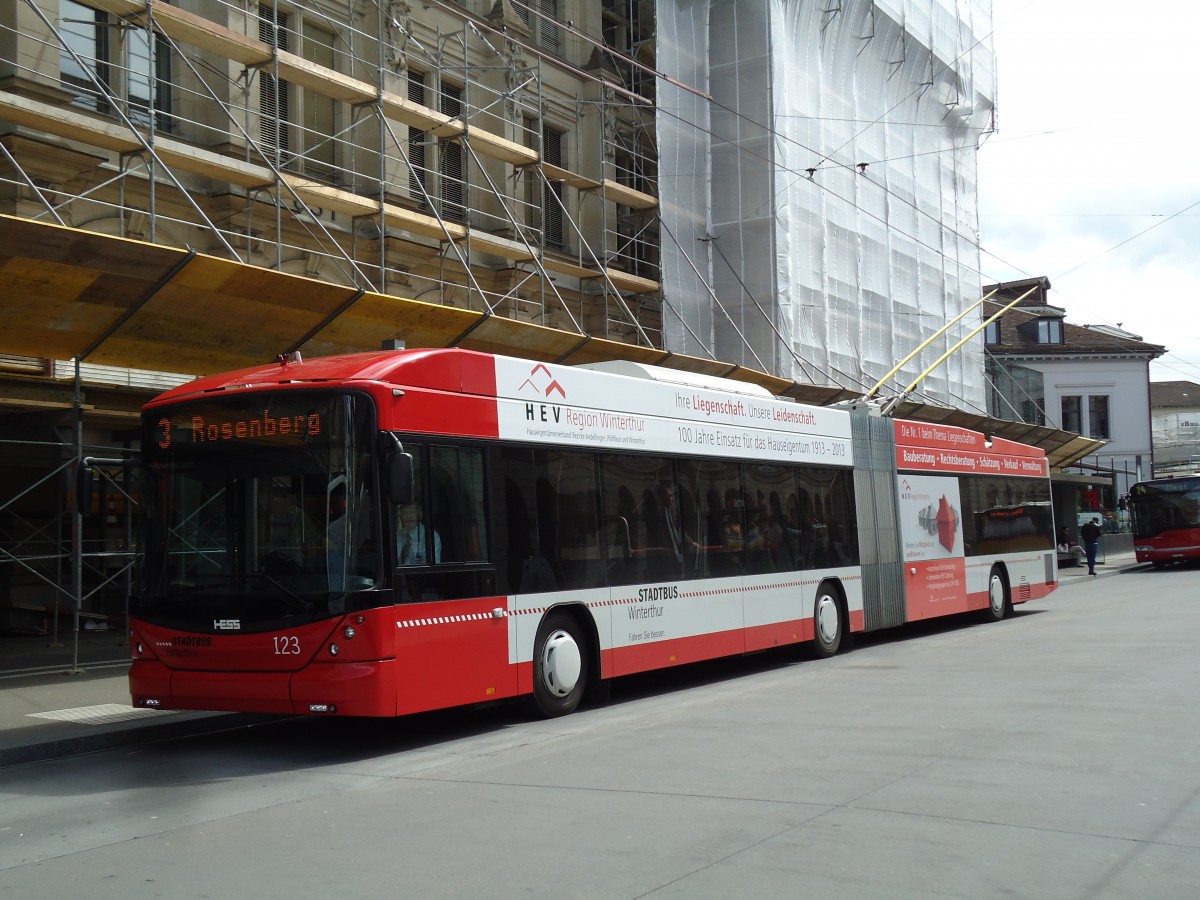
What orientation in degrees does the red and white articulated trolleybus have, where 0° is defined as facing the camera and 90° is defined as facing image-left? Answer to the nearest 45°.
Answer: approximately 45°

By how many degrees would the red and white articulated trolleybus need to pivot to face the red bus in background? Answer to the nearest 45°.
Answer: approximately 180°

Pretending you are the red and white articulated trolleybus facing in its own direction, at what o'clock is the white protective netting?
The white protective netting is roughly at 5 o'clock from the red and white articulated trolleybus.
